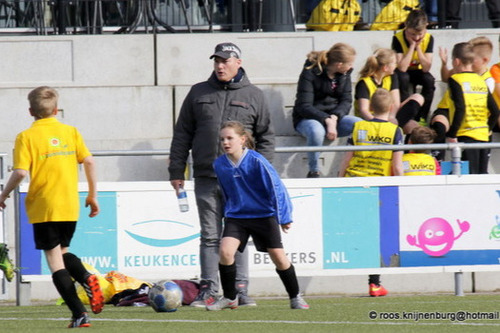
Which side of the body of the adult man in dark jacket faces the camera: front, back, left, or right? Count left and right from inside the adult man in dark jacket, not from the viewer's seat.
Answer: front

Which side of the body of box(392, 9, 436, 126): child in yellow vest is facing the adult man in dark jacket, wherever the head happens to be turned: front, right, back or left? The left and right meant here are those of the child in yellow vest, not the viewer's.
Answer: front

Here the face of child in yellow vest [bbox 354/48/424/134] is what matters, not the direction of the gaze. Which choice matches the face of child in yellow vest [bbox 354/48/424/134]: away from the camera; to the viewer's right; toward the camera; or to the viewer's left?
to the viewer's right

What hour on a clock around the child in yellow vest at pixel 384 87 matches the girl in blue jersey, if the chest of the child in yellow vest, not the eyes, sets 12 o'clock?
The girl in blue jersey is roughly at 2 o'clock from the child in yellow vest.

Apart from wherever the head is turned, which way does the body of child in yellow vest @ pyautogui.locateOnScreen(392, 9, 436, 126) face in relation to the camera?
toward the camera

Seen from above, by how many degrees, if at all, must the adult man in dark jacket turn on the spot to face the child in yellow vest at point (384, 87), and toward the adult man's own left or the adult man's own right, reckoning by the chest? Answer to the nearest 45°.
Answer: approximately 135° to the adult man's own left

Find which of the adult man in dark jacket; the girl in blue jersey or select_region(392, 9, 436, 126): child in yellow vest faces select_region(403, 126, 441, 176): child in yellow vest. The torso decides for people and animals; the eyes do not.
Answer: select_region(392, 9, 436, 126): child in yellow vest

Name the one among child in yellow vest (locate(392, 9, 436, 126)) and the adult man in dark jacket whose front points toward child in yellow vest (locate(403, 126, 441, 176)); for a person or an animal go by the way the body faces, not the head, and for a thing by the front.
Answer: child in yellow vest (locate(392, 9, 436, 126))

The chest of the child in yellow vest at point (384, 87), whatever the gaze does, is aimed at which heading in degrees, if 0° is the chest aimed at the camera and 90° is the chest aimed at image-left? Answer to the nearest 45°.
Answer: approximately 315°
